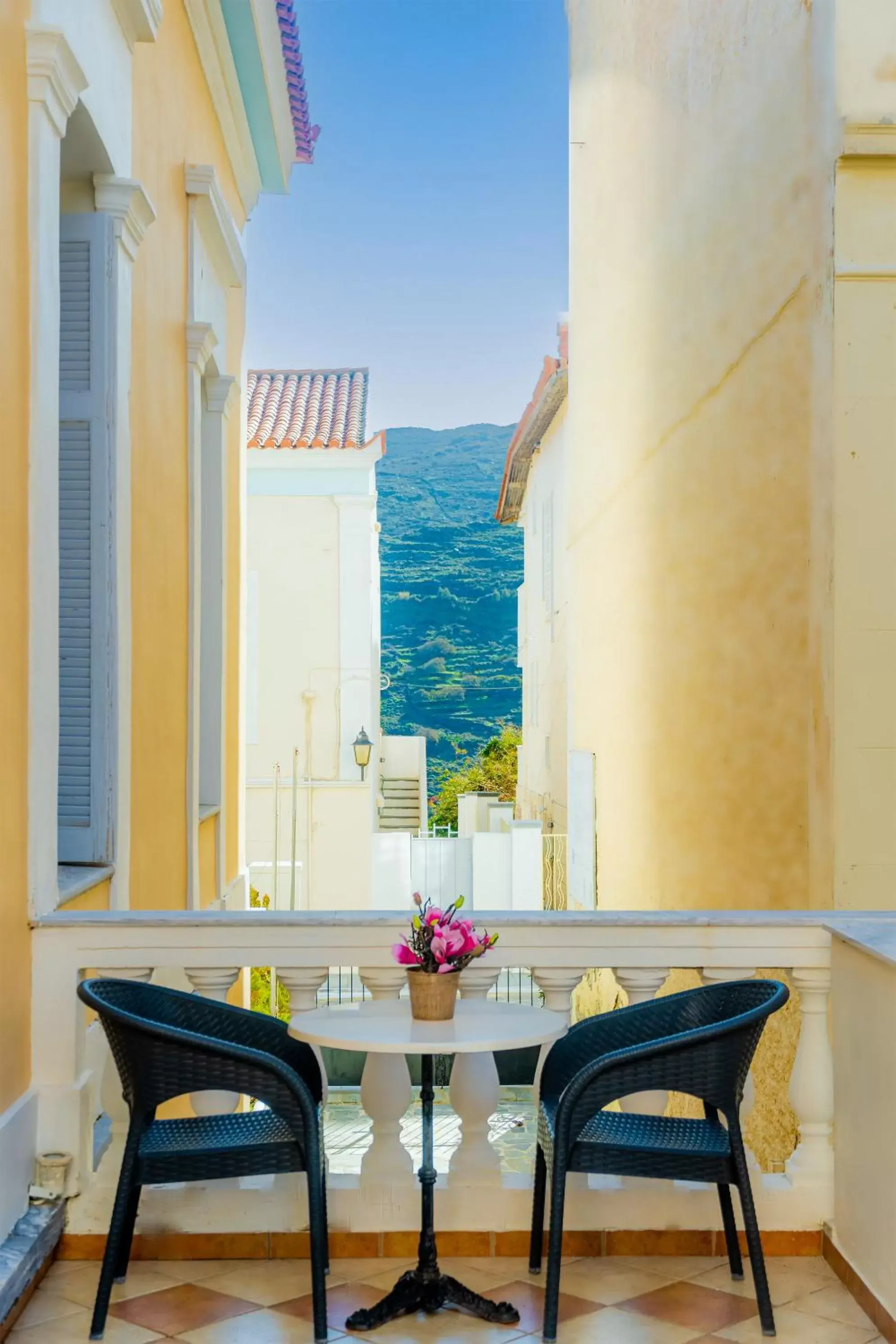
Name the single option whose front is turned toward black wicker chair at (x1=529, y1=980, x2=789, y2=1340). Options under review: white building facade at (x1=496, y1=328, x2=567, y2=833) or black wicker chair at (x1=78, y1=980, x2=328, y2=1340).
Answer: black wicker chair at (x1=78, y1=980, x2=328, y2=1340)

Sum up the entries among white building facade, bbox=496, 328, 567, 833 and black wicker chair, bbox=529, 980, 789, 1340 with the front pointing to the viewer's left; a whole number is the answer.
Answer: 2

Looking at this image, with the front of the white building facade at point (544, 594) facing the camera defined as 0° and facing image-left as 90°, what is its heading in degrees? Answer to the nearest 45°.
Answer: approximately 90°

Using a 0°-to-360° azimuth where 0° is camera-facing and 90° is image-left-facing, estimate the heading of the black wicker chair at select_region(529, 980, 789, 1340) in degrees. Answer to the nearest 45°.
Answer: approximately 90°

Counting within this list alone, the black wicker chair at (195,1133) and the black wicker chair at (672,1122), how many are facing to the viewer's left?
1

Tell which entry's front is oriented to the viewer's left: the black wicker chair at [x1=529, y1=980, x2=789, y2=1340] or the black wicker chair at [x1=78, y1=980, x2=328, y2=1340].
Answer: the black wicker chair at [x1=529, y1=980, x2=789, y2=1340]

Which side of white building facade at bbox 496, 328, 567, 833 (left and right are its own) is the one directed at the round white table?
left

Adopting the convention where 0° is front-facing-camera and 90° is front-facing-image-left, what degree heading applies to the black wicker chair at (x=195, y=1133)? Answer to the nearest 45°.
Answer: approximately 270°

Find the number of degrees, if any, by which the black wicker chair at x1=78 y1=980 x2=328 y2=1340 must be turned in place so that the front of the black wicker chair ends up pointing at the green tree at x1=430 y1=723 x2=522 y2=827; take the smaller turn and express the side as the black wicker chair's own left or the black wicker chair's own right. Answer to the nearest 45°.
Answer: approximately 90° to the black wicker chair's own left

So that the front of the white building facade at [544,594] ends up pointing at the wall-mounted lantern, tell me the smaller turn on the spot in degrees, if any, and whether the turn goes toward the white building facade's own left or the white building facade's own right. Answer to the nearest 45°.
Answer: approximately 45° to the white building facade's own left
